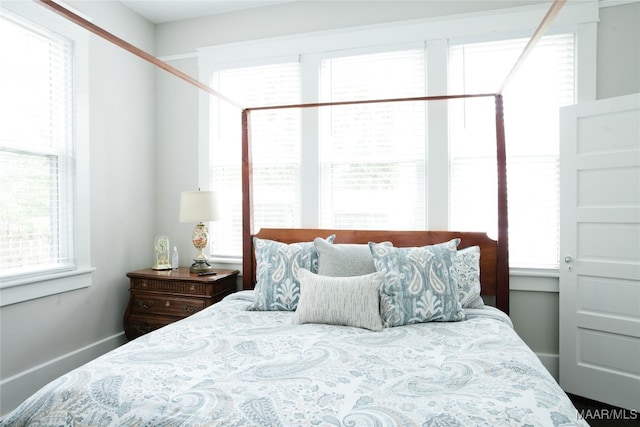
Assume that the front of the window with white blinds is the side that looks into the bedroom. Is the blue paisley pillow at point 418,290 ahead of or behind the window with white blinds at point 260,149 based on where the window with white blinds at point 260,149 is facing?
ahead

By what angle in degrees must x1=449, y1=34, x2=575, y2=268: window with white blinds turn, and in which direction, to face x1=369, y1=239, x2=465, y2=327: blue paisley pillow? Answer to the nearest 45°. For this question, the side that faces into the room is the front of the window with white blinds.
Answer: approximately 45° to its right

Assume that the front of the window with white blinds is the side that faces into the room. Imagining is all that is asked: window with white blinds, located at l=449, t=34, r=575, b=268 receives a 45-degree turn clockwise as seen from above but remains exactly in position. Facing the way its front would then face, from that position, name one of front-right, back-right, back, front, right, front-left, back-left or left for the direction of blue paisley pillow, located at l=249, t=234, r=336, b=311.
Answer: front

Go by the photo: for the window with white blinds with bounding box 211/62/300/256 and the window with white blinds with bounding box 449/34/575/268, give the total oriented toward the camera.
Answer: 2

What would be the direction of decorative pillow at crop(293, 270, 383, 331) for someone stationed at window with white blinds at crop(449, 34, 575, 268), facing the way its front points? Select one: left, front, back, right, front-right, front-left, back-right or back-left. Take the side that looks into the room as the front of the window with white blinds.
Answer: front-right

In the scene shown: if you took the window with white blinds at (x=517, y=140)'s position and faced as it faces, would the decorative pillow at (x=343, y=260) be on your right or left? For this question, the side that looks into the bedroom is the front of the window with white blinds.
on your right

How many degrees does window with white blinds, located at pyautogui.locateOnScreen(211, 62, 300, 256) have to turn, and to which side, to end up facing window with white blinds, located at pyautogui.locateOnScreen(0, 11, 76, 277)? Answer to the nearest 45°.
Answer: approximately 90° to its right

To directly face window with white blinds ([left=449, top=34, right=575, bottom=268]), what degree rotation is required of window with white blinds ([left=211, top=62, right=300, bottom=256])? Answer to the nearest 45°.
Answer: approximately 45° to its left

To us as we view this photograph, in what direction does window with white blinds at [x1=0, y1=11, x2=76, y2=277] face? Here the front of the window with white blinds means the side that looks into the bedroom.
facing the viewer and to the right of the viewer

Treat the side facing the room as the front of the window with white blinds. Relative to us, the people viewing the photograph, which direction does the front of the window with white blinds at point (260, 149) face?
facing the viewer

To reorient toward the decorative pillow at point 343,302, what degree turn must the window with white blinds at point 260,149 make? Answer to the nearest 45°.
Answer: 0° — it already faces it

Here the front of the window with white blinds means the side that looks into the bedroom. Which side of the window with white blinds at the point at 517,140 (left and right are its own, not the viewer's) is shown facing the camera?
front
